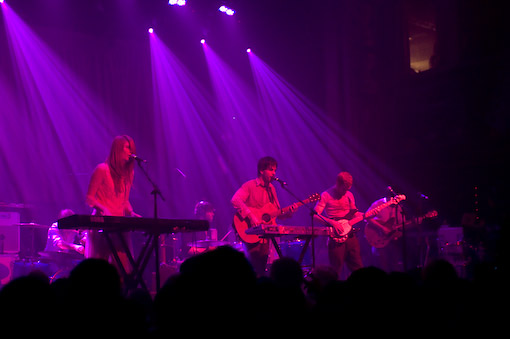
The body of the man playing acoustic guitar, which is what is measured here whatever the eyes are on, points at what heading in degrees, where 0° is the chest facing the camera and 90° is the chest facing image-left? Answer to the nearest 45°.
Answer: approximately 315°

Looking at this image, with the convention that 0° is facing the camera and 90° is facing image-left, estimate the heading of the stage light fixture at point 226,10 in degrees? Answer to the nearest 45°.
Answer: approximately 0°

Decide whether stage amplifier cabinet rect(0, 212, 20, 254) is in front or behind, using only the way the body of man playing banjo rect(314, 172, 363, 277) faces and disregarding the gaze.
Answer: behind

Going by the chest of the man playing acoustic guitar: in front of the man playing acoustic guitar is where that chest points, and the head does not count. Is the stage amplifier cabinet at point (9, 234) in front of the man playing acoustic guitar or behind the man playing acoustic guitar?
behind

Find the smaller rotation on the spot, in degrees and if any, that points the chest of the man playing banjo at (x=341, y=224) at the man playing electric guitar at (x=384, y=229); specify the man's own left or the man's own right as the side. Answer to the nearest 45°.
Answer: approximately 90° to the man's own left

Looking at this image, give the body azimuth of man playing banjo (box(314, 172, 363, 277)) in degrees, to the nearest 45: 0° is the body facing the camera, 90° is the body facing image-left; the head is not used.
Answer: approximately 315°

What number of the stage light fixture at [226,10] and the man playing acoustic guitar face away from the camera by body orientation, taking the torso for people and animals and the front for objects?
0
